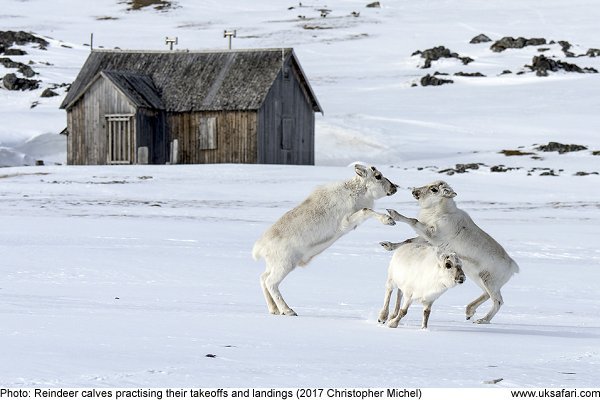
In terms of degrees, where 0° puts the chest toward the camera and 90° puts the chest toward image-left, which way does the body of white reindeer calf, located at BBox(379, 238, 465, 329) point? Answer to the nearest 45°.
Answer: approximately 315°

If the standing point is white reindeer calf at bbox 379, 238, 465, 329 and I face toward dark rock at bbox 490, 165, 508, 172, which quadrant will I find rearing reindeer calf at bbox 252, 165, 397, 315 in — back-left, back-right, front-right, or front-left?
front-left

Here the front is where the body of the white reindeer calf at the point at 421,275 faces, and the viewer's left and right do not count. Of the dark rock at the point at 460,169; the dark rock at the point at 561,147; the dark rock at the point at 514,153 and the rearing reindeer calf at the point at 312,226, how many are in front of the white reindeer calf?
0

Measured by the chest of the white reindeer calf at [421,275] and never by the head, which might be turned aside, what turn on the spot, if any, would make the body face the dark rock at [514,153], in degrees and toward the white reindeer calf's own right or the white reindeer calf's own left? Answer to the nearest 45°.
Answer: approximately 135° to the white reindeer calf's own left

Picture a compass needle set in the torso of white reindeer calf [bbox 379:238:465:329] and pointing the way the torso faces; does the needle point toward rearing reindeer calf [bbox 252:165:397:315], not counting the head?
no

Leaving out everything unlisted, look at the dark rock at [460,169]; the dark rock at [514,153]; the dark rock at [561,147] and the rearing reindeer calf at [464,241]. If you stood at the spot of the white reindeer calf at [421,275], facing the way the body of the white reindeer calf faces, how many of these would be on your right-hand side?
0

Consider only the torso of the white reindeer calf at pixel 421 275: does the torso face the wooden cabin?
no

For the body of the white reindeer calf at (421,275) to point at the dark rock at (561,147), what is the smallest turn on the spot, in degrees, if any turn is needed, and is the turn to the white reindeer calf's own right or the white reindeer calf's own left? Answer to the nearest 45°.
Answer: approximately 135° to the white reindeer calf's own left

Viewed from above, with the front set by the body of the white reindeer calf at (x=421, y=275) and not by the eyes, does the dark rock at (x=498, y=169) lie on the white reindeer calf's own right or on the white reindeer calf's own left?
on the white reindeer calf's own left

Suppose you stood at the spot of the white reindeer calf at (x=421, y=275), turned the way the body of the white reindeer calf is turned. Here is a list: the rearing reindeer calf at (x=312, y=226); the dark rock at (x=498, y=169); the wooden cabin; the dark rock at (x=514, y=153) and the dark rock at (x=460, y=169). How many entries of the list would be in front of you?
0

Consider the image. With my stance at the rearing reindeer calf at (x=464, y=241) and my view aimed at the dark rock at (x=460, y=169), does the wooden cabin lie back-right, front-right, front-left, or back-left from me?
front-left

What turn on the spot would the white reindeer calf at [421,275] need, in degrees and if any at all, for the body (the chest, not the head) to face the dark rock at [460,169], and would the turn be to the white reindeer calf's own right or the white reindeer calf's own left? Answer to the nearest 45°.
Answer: approximately 135° to the white reindeer calf's own left
